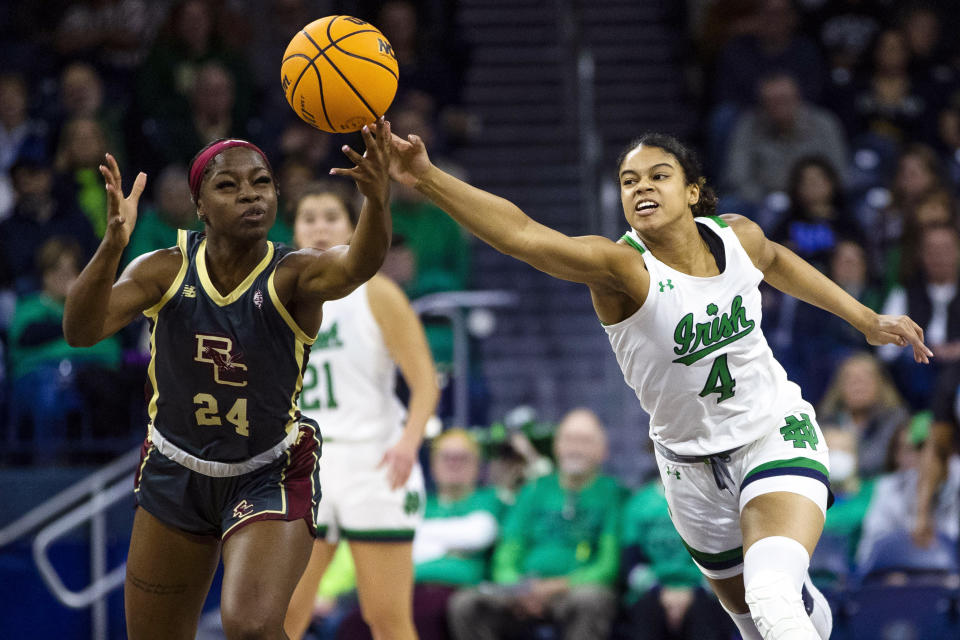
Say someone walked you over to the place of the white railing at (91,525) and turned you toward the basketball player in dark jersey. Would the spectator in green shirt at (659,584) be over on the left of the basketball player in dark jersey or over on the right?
left

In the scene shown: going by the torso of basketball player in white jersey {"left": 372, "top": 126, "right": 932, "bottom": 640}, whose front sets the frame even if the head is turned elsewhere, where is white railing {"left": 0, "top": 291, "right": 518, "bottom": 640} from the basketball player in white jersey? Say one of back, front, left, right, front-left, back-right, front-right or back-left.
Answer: back-right

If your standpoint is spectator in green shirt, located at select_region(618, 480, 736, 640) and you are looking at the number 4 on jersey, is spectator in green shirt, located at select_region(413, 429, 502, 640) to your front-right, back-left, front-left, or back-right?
back-right

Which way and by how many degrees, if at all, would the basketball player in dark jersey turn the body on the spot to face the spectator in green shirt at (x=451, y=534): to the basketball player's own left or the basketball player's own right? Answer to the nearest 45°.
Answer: approximately 135° to the basketball player's own left

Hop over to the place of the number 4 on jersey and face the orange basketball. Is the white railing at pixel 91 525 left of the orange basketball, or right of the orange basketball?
right

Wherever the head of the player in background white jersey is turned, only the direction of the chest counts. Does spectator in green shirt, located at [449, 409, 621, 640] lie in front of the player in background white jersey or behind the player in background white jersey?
behind

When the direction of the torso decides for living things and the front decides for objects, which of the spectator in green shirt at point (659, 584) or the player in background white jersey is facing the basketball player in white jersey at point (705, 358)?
the spectator in green shirt

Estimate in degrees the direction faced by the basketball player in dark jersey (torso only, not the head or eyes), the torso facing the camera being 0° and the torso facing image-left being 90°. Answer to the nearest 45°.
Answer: approximately 0°

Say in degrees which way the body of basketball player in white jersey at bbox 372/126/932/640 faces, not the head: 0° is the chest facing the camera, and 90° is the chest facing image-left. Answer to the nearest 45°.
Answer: approximately 0°

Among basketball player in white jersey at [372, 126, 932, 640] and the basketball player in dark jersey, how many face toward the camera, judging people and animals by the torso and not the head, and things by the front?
2

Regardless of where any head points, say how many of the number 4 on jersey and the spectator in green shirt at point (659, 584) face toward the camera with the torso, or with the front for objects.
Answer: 2
